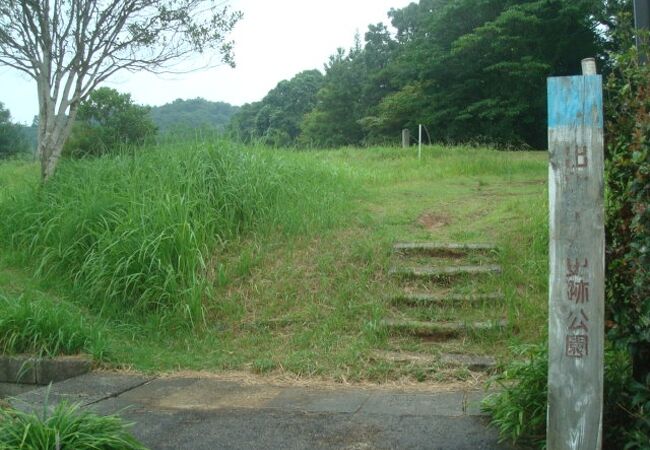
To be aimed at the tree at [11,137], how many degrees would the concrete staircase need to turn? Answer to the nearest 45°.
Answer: approximately 135° to its right

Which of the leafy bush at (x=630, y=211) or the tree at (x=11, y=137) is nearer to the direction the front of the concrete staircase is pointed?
the leafy bush

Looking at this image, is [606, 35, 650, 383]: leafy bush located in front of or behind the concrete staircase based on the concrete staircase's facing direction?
in front

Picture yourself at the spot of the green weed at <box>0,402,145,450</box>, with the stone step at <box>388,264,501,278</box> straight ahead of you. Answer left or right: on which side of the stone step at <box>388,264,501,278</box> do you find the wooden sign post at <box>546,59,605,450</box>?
right

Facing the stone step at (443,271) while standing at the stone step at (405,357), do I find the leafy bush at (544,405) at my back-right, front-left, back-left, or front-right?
back-right

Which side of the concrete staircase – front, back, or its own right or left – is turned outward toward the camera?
front

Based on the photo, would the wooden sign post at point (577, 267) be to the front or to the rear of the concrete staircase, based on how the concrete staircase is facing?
to the front

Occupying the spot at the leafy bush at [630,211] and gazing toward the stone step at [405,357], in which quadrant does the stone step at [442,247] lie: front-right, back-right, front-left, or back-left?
front-right

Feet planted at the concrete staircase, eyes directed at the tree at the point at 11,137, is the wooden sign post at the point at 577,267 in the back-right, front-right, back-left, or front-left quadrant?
back-left

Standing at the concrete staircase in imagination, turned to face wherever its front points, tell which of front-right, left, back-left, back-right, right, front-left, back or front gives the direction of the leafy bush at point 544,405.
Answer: front
